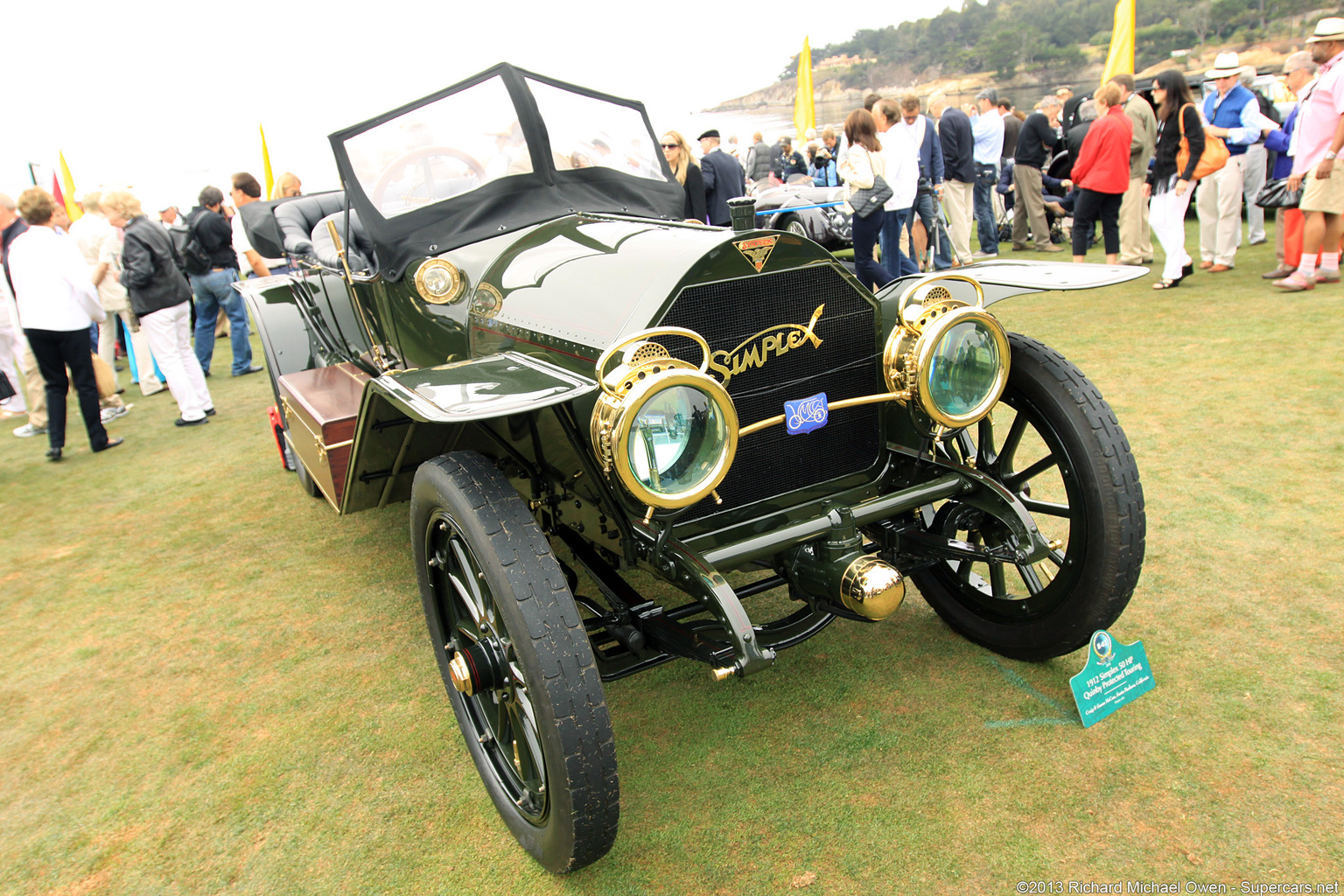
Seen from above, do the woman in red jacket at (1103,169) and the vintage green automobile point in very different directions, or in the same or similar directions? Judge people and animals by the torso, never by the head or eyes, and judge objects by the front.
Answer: very different directions

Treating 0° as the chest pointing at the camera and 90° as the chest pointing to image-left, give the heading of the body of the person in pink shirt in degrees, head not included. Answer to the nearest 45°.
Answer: approximately 90°

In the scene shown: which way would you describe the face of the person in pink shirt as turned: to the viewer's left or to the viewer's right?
to the viewer's left

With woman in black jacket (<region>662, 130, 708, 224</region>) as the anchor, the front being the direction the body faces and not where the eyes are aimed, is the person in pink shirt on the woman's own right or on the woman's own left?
on the woman's own left

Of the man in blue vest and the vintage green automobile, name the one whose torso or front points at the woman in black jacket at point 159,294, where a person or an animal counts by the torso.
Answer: the man in blue vest
